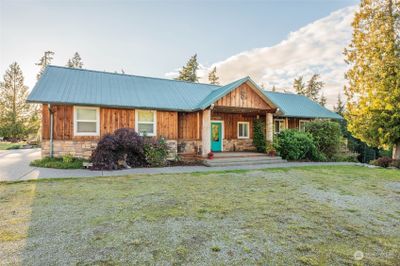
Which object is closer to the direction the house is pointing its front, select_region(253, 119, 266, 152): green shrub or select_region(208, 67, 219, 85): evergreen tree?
the green shrub

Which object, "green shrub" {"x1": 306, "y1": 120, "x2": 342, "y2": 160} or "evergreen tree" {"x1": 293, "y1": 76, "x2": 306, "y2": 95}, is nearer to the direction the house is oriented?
the green shrub

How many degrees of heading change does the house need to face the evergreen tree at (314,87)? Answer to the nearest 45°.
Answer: approximately 90° to its left

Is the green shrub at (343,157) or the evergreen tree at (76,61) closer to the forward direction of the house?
the green shrub

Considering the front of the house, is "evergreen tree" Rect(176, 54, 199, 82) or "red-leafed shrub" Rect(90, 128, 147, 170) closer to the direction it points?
the red-leafed shrub

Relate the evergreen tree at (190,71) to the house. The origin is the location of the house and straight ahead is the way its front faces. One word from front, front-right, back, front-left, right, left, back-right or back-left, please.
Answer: back-left

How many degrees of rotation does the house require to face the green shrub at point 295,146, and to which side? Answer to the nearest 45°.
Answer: approximately 45° to its left

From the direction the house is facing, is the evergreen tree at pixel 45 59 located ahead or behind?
behind

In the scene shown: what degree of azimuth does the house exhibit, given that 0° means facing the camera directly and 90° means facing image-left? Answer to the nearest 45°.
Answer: approximately 315°

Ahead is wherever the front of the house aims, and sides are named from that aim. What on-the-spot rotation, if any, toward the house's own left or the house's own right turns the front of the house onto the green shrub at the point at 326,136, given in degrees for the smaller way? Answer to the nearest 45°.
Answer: approximately 45° to the house's own left

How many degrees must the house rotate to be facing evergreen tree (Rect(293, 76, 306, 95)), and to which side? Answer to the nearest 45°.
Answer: approximately 90° to its left

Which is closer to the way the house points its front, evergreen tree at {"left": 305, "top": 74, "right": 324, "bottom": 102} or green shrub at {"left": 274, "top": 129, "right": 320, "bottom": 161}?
the green shrub

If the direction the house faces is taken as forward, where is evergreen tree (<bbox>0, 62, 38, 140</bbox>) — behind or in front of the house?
behind

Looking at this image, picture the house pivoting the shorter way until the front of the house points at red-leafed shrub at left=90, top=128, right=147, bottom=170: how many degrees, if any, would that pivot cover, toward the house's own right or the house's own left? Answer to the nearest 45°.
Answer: approximately 45° to the house's own right
